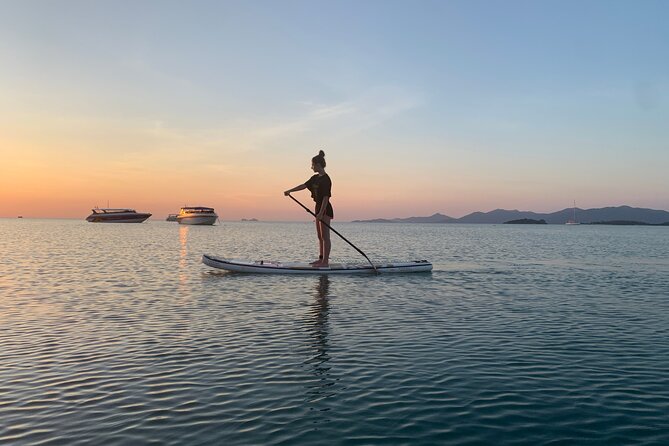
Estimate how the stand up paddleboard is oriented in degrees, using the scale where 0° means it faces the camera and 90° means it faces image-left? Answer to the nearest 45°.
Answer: approximately 90°

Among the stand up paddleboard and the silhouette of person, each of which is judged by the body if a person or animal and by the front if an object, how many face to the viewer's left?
2

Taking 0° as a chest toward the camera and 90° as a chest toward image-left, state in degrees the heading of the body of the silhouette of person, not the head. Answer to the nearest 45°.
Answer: approximately 90°
